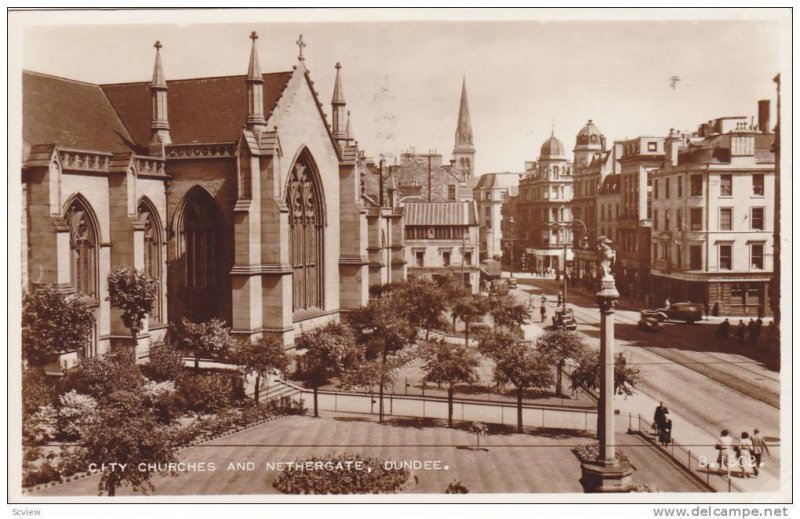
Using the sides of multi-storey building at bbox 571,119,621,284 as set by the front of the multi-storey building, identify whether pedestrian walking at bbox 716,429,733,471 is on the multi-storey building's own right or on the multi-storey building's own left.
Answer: on the multi-storey building's own left

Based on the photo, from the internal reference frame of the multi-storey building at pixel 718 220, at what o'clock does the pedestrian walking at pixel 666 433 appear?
The pedestrian walking is roughly at 11 o'clock from the multi-storey building.

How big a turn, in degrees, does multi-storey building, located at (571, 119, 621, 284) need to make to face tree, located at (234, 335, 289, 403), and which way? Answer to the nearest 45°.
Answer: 0° — it already faces it

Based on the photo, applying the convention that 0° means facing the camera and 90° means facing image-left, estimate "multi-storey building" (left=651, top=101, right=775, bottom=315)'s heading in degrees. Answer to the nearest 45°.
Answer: approximately 45°

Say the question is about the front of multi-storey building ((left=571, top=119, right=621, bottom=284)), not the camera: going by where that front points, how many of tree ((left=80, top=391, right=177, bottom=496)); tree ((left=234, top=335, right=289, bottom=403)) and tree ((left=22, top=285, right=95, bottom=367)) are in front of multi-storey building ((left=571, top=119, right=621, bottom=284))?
3

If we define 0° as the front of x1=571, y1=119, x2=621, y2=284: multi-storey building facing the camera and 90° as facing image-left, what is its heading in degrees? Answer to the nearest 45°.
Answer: approximately 45°
